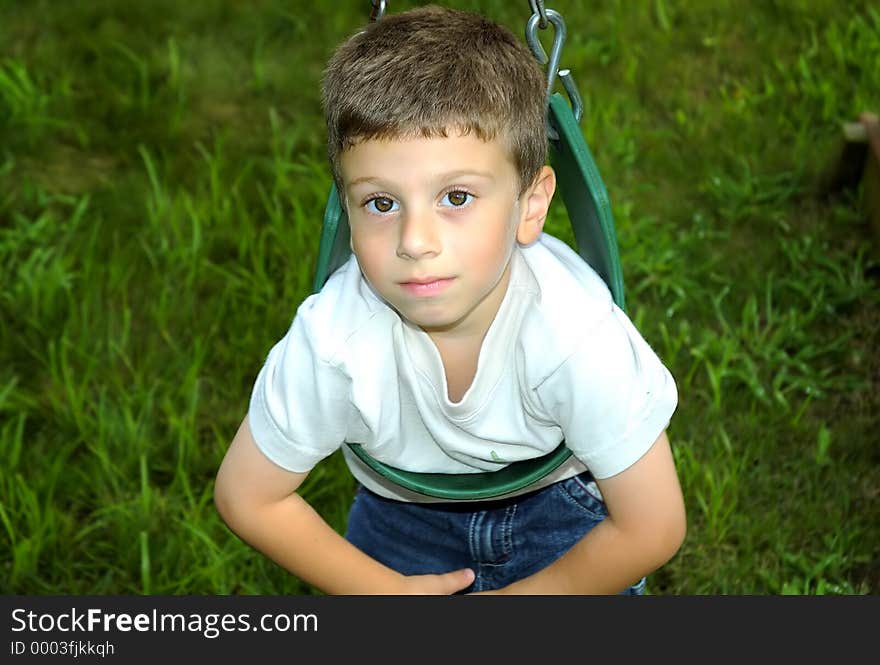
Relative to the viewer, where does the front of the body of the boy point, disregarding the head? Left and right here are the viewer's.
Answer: facing the viewer
